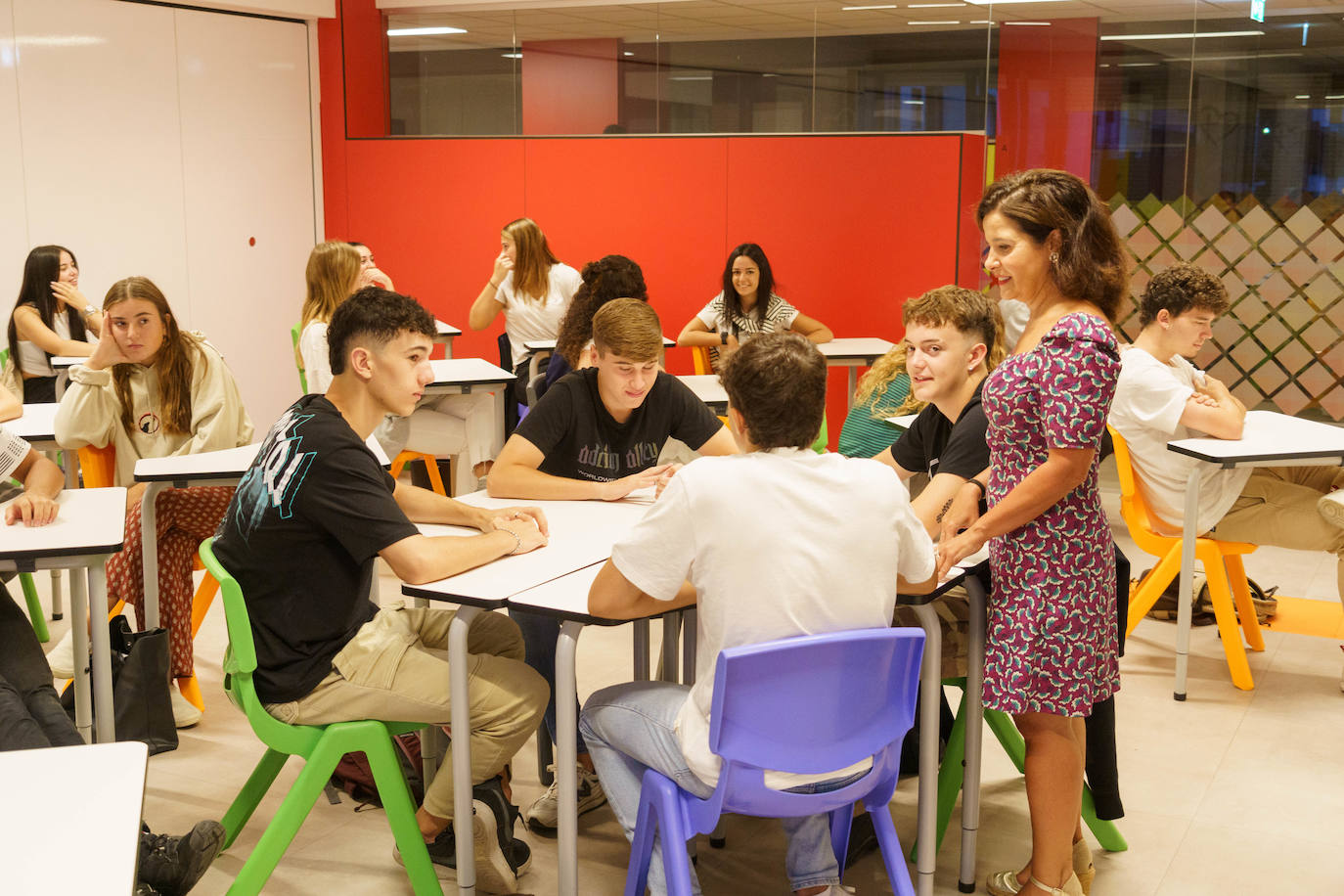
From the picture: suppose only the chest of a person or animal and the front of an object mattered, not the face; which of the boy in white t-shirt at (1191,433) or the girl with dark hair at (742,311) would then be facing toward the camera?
the girl with dark hair

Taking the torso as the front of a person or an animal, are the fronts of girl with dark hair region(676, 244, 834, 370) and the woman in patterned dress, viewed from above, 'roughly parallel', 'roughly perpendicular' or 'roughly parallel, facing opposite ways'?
roughly perpendicular

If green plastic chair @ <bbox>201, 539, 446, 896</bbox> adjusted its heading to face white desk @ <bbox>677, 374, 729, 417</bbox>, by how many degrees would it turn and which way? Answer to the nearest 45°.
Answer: approximately 45° to its left

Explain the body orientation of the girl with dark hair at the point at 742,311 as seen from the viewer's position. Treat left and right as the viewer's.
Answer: facing the viewer

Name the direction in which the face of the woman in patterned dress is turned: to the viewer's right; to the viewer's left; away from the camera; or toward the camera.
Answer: to the viewer's left

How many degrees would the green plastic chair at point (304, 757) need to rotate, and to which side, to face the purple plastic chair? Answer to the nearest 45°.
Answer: approximately 45° to its right

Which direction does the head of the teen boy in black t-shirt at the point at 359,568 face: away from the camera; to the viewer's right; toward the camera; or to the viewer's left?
to the viewer's right

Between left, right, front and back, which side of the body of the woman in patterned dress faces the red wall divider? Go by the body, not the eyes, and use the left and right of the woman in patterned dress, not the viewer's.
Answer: right

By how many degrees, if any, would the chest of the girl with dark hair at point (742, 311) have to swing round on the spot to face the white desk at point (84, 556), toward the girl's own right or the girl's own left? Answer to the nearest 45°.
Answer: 0° — they already face it

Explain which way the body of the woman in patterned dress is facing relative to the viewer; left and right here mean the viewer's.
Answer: facing to the left of the viewer

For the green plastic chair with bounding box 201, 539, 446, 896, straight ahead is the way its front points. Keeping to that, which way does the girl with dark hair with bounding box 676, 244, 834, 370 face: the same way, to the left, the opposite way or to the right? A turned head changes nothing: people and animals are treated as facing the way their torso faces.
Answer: to the right

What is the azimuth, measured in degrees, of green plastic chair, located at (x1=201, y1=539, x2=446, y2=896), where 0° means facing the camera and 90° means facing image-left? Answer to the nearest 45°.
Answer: approximately 270°

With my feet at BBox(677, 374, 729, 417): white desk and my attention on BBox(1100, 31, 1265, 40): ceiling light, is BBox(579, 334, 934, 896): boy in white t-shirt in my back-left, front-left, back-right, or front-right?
back-right

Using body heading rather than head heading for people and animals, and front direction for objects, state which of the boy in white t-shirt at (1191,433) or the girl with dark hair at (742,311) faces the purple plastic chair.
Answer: the girl with dark hair
